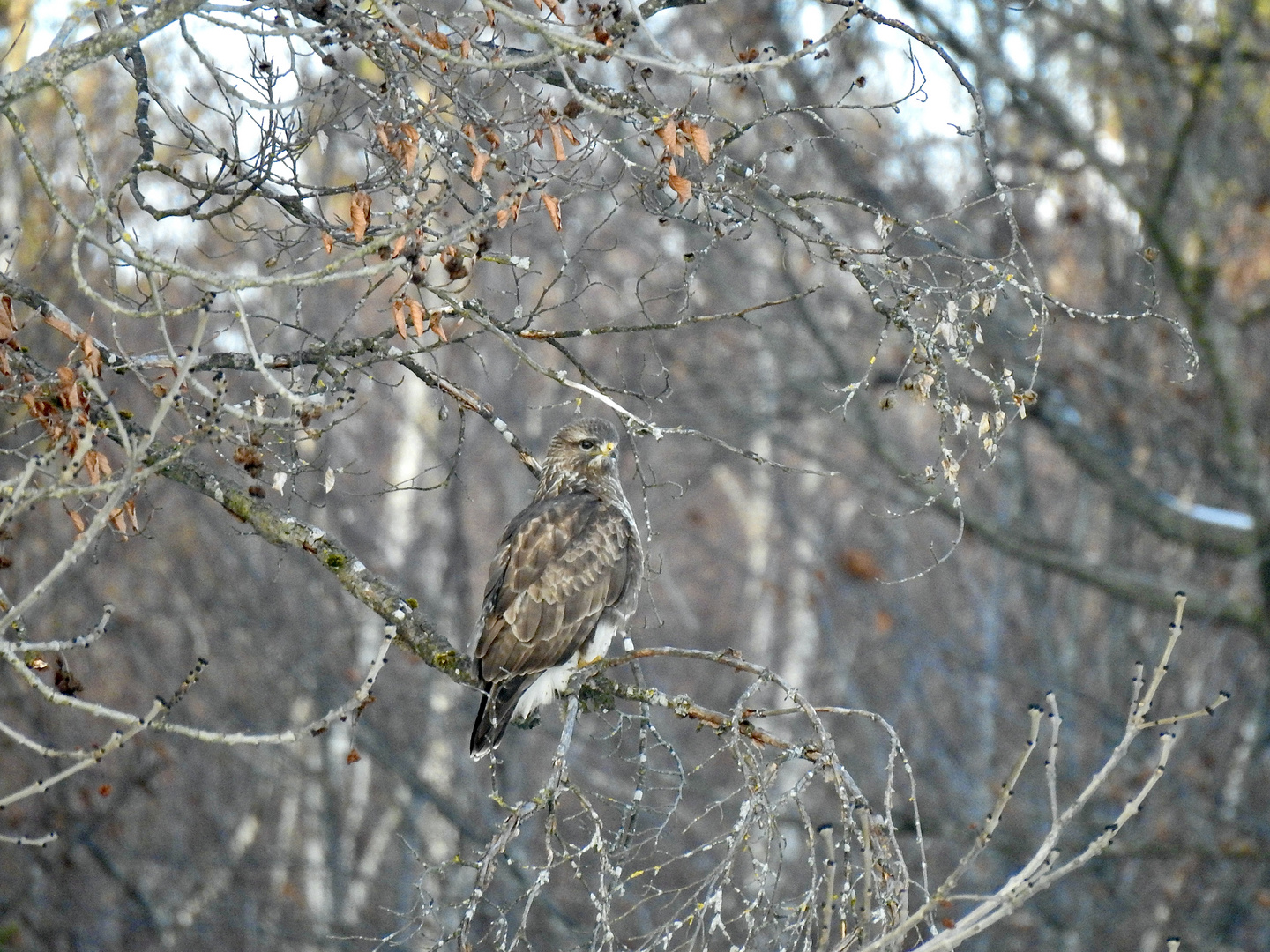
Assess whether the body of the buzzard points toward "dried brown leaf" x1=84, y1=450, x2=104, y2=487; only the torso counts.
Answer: no

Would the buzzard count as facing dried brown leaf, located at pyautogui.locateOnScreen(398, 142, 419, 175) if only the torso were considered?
no

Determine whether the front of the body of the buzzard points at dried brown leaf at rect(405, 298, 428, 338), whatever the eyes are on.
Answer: no
